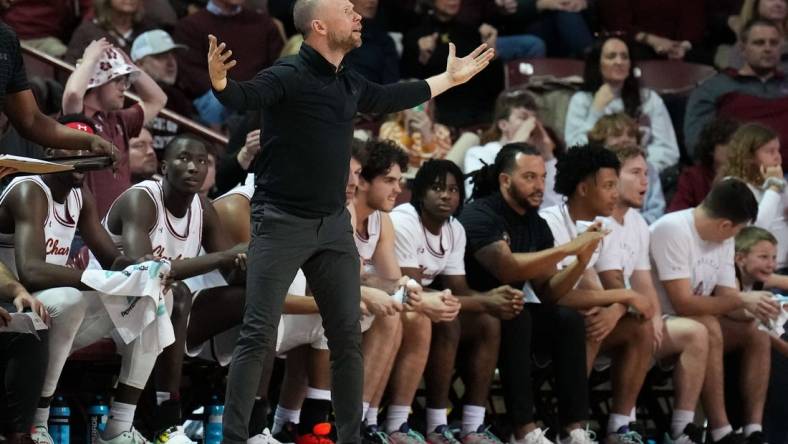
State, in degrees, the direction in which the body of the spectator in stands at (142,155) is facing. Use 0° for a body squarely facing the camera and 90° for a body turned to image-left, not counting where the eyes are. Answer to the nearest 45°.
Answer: approximately 315°

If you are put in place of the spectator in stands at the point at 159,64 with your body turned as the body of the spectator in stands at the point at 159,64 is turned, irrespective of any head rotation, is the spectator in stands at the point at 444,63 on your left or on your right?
on your left

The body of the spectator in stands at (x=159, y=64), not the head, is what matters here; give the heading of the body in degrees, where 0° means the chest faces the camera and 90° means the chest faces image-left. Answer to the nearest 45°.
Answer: approximately 315°

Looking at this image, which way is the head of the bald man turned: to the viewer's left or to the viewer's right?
to the viewer's right

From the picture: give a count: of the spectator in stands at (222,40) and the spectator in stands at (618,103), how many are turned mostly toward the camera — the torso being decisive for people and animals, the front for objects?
2

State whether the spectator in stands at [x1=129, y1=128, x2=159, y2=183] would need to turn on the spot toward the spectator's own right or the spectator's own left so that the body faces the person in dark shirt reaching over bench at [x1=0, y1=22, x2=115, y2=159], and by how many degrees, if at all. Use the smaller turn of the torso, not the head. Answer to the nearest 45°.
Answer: approximately 45° to the spectator's own right

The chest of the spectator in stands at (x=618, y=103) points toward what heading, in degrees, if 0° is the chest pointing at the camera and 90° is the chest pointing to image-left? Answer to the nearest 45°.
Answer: approximately 0°
